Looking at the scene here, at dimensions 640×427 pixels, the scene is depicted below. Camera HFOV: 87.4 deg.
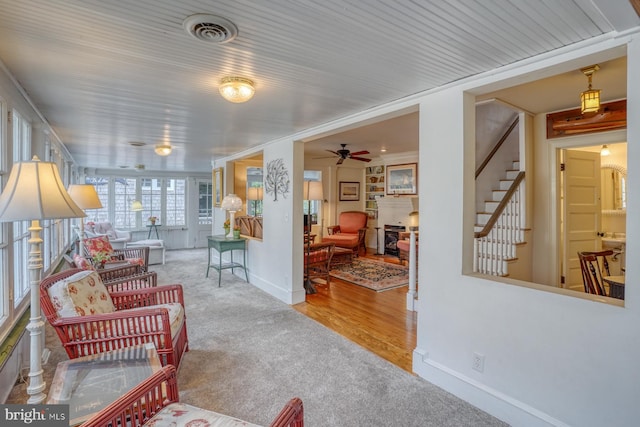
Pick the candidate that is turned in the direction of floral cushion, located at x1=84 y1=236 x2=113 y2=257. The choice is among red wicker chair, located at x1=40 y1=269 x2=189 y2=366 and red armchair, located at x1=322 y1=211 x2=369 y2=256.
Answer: the red armchair

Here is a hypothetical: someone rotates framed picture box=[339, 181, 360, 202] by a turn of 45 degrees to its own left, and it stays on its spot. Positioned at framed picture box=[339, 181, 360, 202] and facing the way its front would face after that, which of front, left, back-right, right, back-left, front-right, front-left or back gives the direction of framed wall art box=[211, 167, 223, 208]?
right

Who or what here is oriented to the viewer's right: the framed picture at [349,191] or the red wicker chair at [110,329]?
the red wicker chair

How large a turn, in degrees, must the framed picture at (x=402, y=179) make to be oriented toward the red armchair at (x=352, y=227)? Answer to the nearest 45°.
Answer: approximately 45° to its right

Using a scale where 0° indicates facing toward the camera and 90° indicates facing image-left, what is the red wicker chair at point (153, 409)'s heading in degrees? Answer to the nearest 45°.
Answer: approximately 225°

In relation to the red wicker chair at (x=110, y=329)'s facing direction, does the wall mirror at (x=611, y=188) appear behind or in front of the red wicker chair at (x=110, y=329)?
in front

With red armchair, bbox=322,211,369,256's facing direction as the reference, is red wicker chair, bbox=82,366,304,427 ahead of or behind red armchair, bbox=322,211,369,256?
ahead

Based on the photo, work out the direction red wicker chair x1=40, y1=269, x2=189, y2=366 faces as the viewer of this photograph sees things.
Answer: facing to the right of the viewer

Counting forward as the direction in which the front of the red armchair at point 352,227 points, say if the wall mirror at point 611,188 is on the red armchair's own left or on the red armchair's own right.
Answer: on the red armchair's own left

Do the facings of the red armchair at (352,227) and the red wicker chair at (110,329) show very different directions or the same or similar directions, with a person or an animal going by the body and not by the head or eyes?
very different directions
